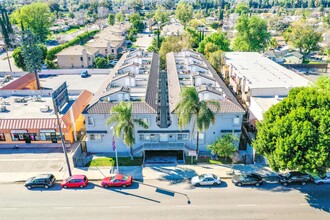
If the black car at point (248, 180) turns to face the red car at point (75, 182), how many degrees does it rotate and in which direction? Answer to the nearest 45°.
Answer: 0° — it already faces it

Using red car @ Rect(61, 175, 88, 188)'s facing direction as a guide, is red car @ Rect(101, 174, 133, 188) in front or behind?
behind

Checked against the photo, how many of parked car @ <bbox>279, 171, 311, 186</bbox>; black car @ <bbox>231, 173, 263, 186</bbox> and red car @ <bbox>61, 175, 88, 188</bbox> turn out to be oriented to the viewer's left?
3

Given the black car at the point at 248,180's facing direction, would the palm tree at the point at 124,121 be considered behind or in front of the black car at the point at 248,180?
in front

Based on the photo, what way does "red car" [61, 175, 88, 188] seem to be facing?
to the viewer's left

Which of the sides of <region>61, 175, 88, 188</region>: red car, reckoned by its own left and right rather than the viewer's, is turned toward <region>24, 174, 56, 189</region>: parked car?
front

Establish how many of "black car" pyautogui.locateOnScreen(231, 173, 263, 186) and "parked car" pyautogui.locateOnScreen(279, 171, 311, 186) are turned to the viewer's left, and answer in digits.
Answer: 2

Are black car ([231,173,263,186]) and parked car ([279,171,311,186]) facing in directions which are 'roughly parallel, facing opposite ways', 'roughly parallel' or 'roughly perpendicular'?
roughly parallel

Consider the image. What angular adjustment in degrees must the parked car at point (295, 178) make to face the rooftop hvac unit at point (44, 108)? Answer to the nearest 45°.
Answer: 0° — it already faces it

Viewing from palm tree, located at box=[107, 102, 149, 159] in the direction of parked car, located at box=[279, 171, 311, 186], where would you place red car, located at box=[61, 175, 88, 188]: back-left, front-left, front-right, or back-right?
back-right

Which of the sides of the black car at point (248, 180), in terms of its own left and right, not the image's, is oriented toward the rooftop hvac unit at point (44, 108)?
front

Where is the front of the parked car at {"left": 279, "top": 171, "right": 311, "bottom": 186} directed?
to the viewer's left

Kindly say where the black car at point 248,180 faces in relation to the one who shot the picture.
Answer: facing to the left of the viewer

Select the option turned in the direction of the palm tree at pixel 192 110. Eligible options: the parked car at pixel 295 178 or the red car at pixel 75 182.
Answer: the parked car
